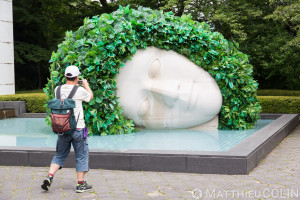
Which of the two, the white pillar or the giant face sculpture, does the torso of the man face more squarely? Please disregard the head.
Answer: the giant face sculpture

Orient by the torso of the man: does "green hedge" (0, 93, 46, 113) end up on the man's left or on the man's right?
on the man's left

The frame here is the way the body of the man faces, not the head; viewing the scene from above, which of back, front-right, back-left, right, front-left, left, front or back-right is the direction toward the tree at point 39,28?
front-left

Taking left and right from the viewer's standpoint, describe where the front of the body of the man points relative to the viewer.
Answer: facing away from the viewer and to the right of the viewer

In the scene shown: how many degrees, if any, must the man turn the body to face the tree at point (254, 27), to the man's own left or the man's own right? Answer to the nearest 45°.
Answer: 0° — they already face it

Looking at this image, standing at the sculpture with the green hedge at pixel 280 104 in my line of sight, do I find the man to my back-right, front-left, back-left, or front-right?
back-right

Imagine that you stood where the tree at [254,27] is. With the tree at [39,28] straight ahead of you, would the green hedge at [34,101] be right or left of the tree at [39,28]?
left

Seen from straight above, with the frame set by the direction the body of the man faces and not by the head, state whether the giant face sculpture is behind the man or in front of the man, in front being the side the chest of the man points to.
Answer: in front

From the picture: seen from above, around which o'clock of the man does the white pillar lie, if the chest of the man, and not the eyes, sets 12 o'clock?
The white pillar is roughly at 10 o'clock from the man.
